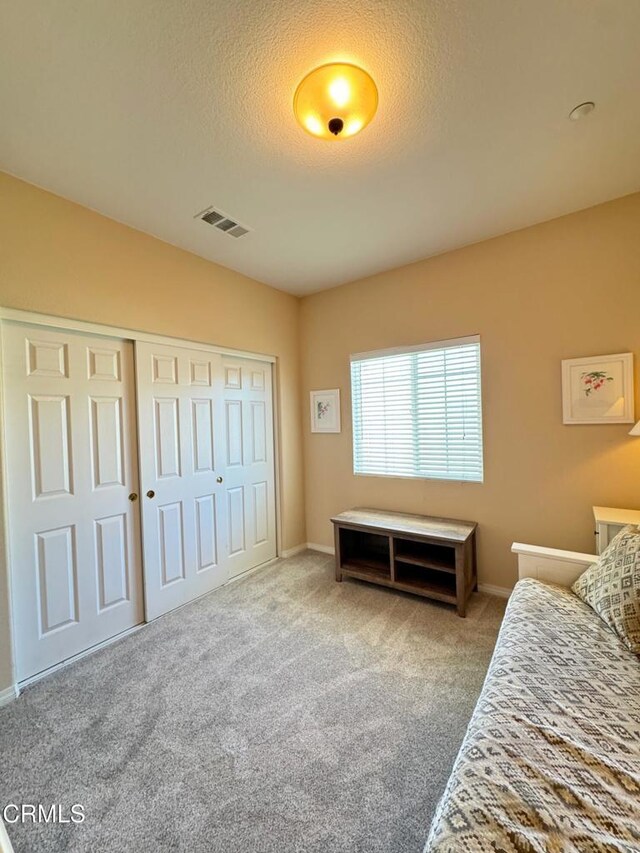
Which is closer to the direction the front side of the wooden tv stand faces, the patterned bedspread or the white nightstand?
the patterned bedspread

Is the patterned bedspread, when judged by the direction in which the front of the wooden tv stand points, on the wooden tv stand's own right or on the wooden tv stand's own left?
on the wooden tv stand's own left

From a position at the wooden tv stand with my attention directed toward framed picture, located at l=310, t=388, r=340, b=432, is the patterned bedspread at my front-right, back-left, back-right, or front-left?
back-left

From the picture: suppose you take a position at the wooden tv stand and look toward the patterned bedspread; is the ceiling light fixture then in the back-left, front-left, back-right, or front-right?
front-right

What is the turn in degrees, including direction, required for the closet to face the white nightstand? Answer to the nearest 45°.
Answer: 0° — it already faces it

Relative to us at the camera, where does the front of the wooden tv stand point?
facing the viewer and to the left of the viewer

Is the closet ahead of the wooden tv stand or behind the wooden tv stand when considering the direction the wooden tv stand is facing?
ahead

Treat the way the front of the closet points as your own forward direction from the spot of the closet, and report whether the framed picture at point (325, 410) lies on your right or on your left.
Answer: on your left

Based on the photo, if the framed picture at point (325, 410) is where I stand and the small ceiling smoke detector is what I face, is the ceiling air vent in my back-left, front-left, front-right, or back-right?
front-right

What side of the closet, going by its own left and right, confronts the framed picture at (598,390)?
front

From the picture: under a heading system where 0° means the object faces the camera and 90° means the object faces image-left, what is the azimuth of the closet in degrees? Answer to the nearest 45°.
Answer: approximately 315°

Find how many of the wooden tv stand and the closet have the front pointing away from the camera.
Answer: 0

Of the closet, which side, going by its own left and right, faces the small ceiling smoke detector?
front

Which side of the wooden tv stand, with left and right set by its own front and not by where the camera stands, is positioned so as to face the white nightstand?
left
